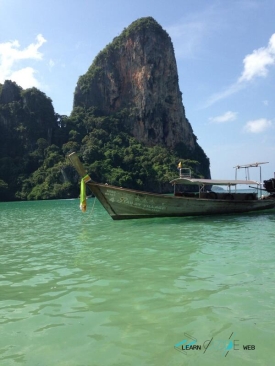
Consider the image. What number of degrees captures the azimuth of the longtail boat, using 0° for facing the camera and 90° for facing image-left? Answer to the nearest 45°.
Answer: approximately 90°
